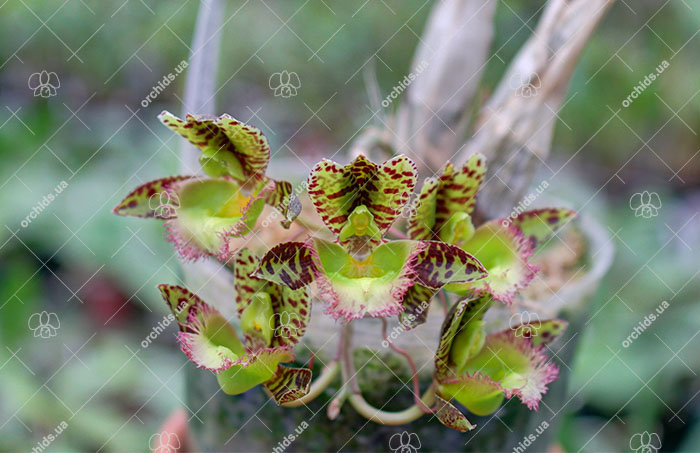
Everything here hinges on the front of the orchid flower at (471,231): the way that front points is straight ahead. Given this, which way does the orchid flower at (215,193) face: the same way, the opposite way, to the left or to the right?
to the right

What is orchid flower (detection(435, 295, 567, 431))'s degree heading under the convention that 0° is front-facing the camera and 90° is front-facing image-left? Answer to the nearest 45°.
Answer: approximately 315°
